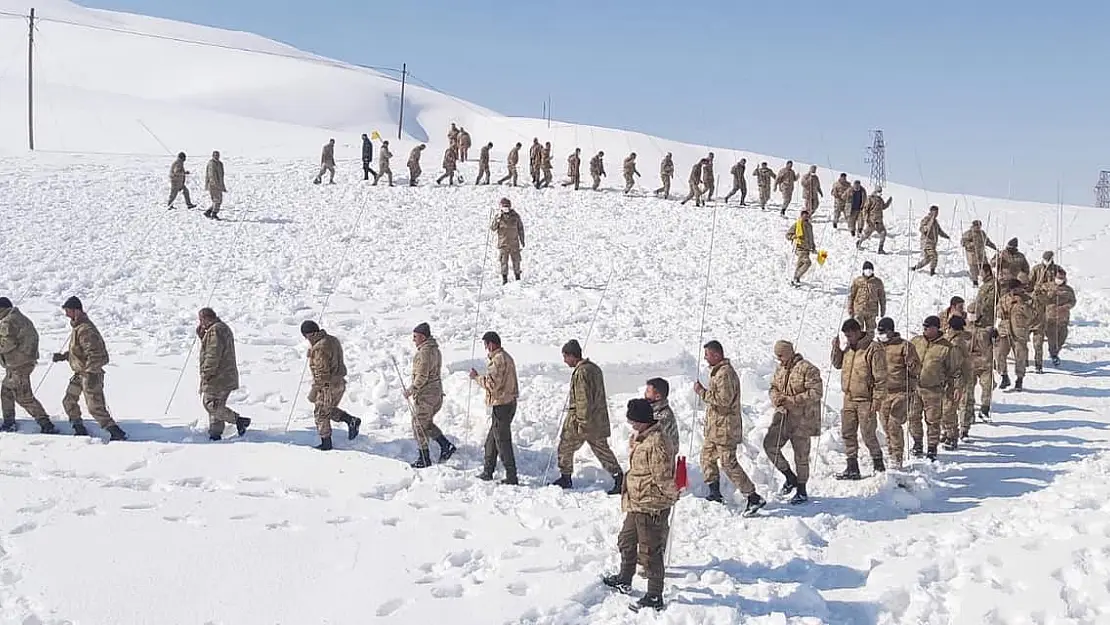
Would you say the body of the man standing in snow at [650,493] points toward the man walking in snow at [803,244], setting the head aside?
no

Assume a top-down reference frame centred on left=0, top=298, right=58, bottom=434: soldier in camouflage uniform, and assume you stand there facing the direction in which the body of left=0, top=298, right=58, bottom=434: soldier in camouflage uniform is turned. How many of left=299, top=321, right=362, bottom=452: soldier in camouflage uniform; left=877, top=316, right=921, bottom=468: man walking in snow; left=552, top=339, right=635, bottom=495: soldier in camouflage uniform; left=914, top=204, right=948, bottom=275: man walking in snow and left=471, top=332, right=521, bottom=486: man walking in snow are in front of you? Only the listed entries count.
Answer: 0

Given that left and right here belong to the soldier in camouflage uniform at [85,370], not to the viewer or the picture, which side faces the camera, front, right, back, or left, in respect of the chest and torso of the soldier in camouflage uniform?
left

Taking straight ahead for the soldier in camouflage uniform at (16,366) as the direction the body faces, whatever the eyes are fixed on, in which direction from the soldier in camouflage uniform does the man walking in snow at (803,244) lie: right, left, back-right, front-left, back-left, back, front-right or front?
back

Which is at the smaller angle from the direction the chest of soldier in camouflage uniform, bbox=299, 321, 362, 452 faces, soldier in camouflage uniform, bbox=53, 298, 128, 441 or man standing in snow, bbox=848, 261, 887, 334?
the soldier in camouflage uniform

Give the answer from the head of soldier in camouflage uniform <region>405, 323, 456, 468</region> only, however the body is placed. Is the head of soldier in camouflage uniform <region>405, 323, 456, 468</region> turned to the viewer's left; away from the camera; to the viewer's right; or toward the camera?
to the viewer's left

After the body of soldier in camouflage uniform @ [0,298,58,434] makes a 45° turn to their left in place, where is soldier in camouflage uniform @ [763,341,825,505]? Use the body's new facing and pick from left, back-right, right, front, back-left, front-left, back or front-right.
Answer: left

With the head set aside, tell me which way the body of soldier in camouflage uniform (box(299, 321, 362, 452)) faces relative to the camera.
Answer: to the viewer's left

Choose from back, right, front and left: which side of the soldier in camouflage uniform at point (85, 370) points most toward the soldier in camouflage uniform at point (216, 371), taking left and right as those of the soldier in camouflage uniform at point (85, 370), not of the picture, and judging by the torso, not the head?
back

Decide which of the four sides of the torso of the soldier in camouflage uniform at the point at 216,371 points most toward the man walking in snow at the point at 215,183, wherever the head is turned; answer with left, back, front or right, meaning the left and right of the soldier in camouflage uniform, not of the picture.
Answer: right

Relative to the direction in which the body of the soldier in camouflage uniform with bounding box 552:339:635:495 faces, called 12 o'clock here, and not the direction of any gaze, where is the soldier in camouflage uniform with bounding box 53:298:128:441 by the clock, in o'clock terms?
the soldier in camouflage uniform with bounding box 53:298:128:441 is roughly at 12 o'clock from the soldier in camouflage uniform with bounding box 552:339:635:495.

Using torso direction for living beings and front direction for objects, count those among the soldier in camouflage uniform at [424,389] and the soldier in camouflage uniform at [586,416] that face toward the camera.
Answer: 0

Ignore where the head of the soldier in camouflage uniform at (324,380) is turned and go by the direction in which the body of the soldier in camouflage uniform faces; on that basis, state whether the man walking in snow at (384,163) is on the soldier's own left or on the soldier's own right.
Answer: on the soldier's own right

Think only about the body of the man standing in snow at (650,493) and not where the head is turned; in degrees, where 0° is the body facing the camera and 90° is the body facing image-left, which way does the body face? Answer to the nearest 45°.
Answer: approximately 45°
